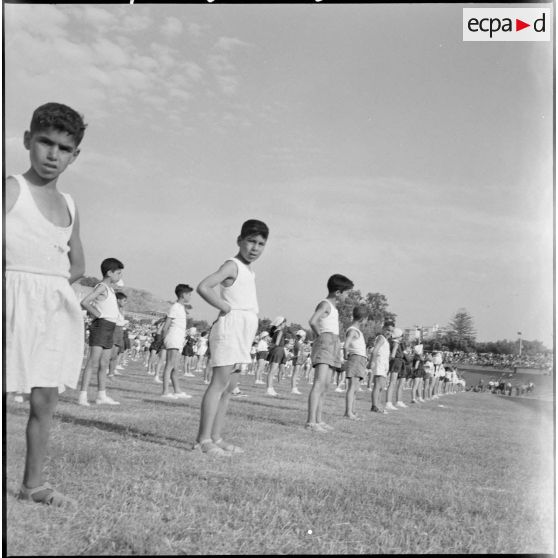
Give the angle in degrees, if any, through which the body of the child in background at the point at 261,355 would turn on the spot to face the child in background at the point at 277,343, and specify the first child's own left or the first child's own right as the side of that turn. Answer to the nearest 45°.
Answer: approximately 90° to the first child's own right

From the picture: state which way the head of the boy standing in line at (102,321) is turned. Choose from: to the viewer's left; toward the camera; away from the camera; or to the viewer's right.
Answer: to the viewer's right
